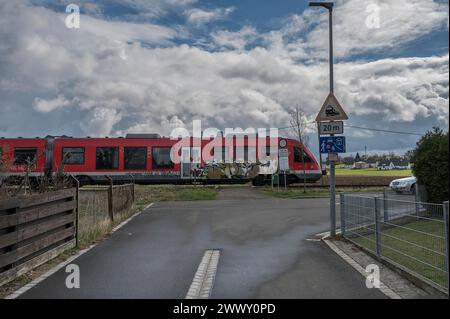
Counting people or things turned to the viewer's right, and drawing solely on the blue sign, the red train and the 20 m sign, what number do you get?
1

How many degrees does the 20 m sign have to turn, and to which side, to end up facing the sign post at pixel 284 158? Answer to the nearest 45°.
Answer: approximately 180°

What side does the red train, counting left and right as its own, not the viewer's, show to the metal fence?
right

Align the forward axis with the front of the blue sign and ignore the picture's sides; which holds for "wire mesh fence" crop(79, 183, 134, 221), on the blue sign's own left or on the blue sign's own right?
on the blue sign's own right

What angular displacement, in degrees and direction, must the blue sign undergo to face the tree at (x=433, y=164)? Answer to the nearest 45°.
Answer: approximately 135° to its left

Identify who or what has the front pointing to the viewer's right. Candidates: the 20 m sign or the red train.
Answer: the red train

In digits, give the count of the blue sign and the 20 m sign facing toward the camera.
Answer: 2

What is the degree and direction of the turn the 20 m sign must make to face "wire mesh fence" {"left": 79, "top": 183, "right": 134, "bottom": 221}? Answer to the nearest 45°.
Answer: approximately 90° to its right

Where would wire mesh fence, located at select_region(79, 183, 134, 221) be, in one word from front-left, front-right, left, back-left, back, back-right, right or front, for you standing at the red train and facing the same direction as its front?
right

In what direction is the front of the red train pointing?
to the viewer's right

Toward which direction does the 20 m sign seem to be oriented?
toward the camera

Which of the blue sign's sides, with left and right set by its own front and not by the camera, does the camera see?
front

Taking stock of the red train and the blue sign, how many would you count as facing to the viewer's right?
1
